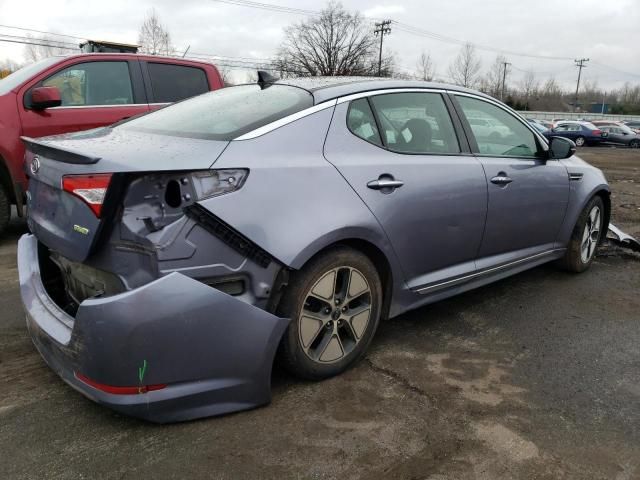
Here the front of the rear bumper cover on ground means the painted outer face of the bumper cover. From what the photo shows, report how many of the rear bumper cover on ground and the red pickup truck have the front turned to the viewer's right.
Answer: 0

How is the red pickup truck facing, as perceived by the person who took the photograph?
facing the viewer and to the left of the viewer

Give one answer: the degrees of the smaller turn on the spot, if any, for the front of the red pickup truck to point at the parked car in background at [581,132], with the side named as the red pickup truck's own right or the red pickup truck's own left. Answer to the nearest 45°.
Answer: approximately 180°

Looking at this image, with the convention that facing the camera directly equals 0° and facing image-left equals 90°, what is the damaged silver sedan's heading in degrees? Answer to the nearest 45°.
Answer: approximately 225°

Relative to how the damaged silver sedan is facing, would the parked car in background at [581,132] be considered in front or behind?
in front

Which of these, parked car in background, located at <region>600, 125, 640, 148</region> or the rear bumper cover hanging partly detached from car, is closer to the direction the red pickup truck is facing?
the rear bumper cover hanging partly detached from car

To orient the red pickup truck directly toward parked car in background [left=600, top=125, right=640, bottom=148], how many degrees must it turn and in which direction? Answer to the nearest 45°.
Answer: approximately 180°

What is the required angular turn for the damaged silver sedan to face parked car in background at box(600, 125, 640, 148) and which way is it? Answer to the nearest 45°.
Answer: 0° — it already faces it
